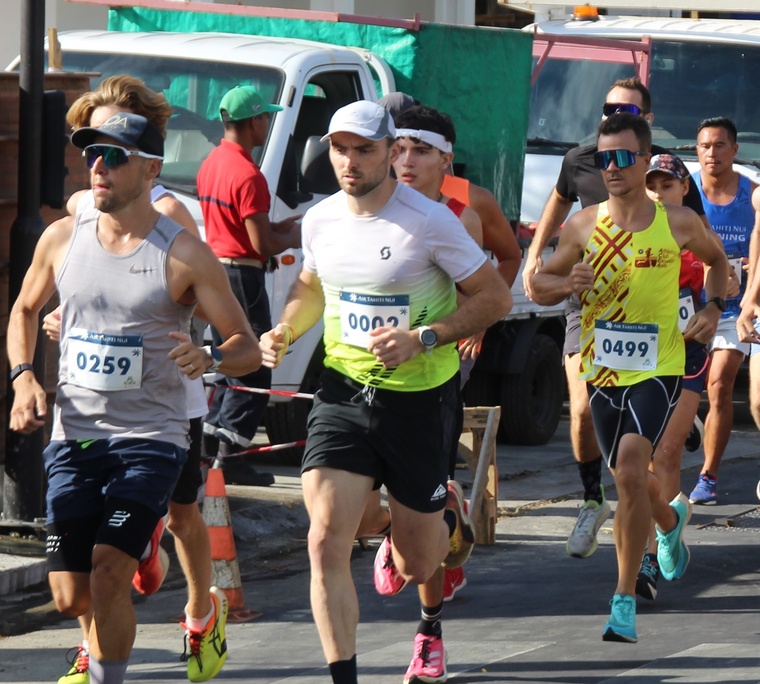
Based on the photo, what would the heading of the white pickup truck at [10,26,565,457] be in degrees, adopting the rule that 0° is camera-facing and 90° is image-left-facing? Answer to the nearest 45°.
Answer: approximately 45°

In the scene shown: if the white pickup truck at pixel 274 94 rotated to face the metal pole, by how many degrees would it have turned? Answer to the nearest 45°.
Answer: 0° — it already faces it

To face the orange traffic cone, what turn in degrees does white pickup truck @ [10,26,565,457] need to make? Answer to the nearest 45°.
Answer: approximately 45° to its left

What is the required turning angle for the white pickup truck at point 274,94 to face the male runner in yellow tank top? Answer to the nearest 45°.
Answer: approximately 90° to its left
